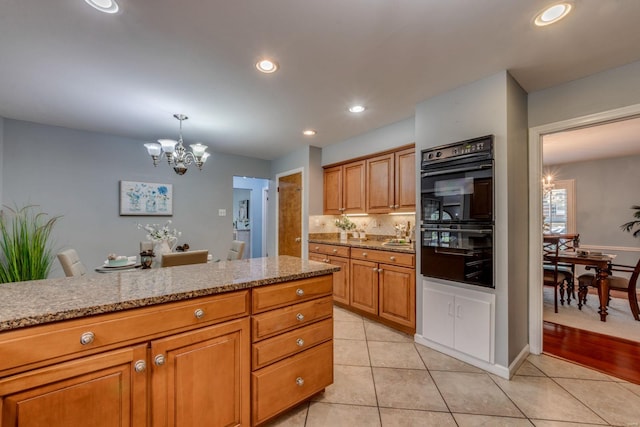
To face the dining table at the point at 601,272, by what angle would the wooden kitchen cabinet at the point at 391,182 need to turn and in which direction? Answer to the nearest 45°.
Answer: approximately 135° to its left

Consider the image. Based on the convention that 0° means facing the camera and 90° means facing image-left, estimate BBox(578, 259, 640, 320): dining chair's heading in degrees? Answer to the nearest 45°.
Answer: approximately 135°

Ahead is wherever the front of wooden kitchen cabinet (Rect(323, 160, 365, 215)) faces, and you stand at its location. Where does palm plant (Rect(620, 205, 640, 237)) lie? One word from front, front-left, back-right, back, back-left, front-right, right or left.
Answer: back-left

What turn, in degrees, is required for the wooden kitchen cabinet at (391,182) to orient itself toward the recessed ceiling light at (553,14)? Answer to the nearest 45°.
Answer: approximately 90° to its left

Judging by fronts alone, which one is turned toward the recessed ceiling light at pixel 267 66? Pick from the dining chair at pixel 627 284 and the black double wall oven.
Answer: the black double wall oven

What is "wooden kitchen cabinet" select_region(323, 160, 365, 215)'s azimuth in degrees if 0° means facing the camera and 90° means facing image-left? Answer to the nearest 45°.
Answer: approximately 45°

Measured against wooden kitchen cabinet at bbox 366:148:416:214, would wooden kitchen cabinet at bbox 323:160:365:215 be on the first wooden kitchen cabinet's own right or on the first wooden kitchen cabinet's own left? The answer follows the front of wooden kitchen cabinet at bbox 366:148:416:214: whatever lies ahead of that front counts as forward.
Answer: on the first wooden kitchen cabinet's own right

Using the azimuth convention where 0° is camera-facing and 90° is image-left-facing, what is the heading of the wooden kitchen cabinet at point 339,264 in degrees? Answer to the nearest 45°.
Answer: approximately 45°

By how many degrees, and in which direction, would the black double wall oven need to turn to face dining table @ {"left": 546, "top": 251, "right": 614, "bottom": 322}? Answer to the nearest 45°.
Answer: approximately 180°
